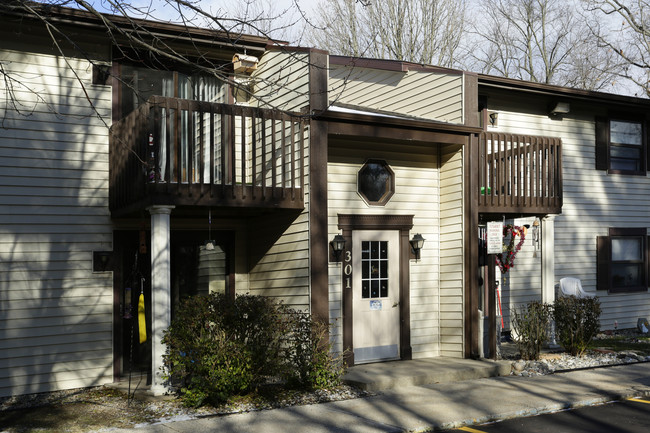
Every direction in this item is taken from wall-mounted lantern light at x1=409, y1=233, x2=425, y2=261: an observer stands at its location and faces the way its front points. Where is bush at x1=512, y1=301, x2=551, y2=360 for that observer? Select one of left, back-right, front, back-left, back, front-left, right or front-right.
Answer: front-left

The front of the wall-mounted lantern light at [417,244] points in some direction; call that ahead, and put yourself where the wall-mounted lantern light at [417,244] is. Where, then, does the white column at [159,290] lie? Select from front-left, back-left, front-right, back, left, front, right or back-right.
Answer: right

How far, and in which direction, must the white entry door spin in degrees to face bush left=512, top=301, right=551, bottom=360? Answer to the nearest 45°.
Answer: approximately 45° to its left

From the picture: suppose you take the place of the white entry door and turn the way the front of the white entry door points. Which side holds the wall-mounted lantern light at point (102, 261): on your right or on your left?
on your right

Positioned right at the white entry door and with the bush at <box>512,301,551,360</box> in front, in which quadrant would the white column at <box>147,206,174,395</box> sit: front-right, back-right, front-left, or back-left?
back-right

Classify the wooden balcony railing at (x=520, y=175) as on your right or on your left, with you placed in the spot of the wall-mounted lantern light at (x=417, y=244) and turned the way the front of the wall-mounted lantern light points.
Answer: on your left

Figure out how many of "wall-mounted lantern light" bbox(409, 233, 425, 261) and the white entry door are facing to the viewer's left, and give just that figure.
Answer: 0

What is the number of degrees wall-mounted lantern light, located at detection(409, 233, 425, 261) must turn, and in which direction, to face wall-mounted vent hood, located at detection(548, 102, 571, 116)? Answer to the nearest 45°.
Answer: approximately 90° to its left

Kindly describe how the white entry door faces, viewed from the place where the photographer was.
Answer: facing the viewer and to the right of the viewer

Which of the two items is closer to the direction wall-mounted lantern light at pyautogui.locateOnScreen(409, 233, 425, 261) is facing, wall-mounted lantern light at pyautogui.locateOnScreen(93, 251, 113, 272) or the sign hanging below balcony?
the sign hanging below balcony

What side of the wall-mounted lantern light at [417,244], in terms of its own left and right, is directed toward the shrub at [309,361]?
right

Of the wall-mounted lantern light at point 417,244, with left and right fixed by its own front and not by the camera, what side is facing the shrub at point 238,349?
right
